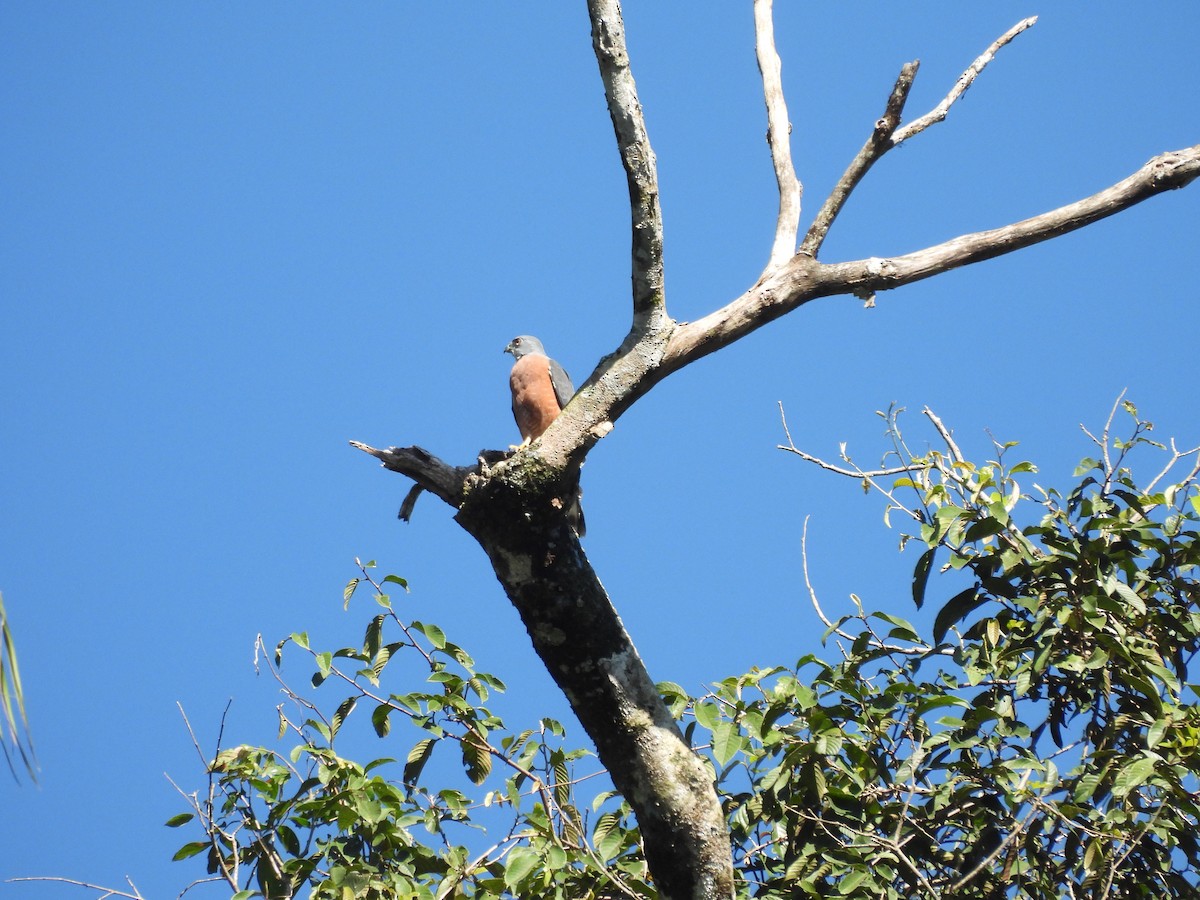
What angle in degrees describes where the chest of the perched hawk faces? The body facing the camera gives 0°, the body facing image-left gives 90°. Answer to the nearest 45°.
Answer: approximately 45°
